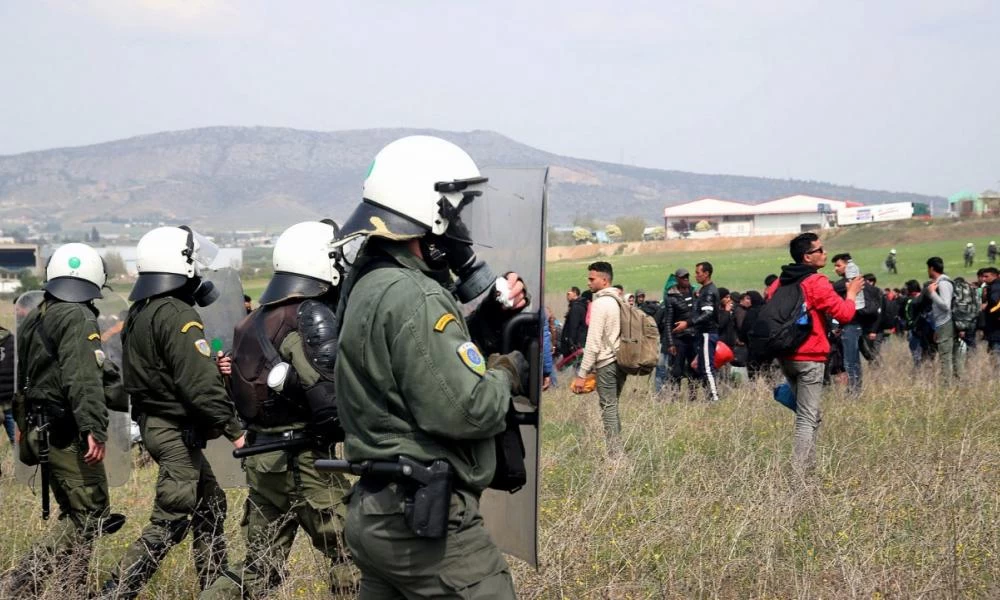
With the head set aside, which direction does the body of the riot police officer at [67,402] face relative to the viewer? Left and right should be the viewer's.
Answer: facing away from the viewer and to the right of the viewer

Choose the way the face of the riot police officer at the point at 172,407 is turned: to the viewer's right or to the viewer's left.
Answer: to the viewer's right

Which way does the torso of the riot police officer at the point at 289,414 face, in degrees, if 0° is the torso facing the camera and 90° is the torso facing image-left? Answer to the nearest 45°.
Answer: approximately 225°

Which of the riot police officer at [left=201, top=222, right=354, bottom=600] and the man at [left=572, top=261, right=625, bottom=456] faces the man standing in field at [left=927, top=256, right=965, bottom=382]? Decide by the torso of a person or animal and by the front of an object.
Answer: the riot police officer

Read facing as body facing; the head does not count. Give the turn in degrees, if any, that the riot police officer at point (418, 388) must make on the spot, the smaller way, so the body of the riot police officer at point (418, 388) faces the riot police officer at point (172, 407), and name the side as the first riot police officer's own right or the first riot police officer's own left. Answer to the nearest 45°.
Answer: approximately 135° to the first riot police officer's own left

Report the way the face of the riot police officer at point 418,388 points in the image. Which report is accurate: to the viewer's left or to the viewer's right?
to the viewer's right

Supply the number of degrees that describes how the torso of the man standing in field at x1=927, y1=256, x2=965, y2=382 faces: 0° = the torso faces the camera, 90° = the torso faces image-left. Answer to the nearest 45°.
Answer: approximately 90°

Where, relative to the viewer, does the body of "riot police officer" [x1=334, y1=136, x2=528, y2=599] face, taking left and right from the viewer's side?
facing to the right of the viewer

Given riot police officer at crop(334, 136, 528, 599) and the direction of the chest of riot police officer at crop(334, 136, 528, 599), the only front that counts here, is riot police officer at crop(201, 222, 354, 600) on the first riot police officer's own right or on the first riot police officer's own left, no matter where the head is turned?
on the first riot police officer's own left
